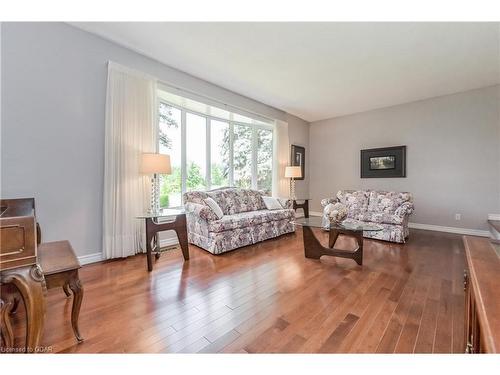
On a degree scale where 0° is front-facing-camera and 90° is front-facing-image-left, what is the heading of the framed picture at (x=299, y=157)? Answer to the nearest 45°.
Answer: approximately 315°

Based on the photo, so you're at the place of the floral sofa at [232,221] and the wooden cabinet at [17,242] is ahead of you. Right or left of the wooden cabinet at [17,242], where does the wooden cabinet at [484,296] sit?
left

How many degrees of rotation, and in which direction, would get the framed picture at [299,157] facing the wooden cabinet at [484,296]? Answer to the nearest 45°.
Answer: approximately 45° to its right

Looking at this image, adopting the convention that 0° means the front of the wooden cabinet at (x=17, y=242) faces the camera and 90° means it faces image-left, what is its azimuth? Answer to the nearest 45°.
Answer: approximately 315°

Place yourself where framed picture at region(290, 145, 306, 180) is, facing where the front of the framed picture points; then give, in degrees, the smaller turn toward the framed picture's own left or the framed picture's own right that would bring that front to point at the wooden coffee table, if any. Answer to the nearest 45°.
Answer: approximately 45° to the framed picture's own right

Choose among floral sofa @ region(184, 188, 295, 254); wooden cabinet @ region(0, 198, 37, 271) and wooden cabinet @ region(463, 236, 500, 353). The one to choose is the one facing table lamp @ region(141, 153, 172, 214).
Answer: wooden cabinet @ region(463, 236, 500, 353)

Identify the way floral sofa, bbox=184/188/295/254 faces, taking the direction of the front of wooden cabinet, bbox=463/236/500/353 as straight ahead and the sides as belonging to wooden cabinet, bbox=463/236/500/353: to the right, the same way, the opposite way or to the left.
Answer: the opposite way

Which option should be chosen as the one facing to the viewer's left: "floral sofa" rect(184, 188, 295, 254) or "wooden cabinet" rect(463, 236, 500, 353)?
the wooden cabinet

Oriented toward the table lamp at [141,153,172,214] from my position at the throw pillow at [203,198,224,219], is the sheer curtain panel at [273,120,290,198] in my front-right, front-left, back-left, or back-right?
back-right

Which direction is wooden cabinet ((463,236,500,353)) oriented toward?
to the viewer's left

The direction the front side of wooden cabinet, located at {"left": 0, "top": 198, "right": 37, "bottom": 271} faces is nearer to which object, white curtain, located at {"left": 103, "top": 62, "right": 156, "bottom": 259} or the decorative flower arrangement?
the decorative flower arrangement
